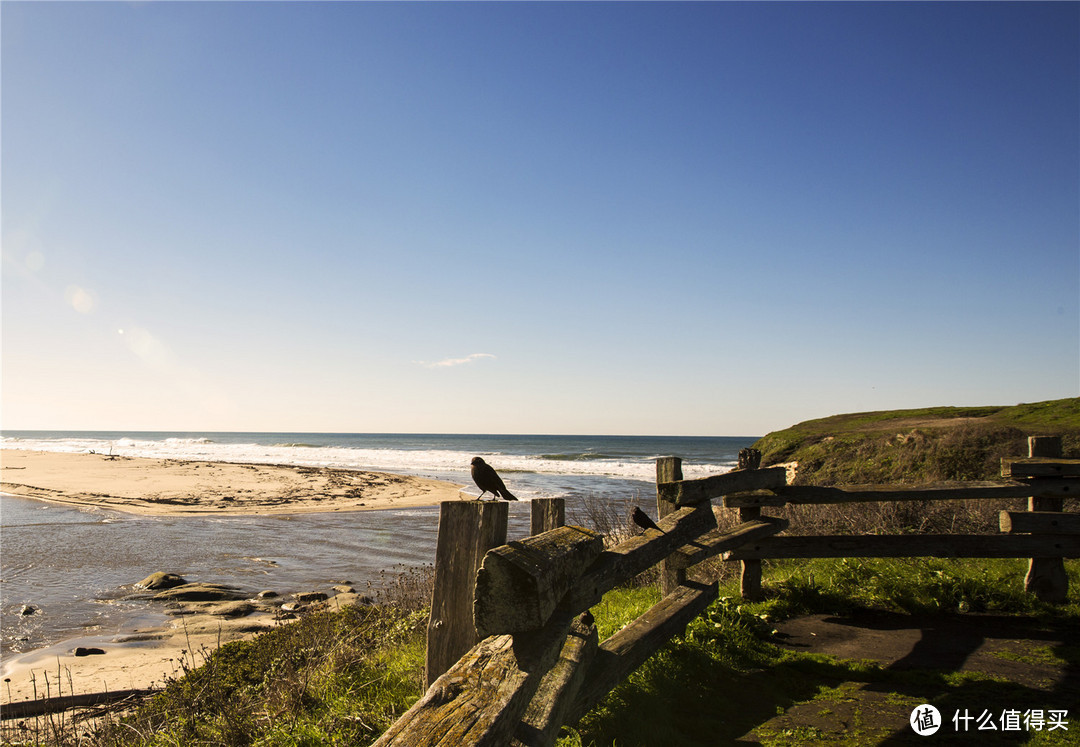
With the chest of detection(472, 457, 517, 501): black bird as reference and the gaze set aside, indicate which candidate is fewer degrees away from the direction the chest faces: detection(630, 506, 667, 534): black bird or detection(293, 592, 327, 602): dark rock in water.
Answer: the dark rock in water

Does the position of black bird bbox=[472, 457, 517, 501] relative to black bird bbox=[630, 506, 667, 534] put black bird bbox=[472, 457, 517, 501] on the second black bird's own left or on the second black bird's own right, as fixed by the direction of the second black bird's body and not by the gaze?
on the second black bird's own left

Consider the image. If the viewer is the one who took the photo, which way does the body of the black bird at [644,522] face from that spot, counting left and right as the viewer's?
facing to the left of the viewer

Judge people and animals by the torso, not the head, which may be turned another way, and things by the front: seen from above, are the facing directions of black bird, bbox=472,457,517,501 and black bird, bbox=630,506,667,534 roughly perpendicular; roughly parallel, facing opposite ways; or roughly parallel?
roughly parallel

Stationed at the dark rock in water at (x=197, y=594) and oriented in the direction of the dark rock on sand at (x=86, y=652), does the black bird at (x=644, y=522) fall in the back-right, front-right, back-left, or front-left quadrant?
front-left

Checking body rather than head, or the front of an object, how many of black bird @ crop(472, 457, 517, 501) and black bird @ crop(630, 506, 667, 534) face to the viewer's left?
2

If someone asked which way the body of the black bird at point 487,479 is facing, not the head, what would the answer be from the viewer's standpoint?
to the viewer's left

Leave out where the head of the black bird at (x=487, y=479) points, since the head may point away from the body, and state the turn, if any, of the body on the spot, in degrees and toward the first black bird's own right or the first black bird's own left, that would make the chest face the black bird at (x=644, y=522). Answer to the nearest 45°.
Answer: approximately 135° to the first black bird's own right
